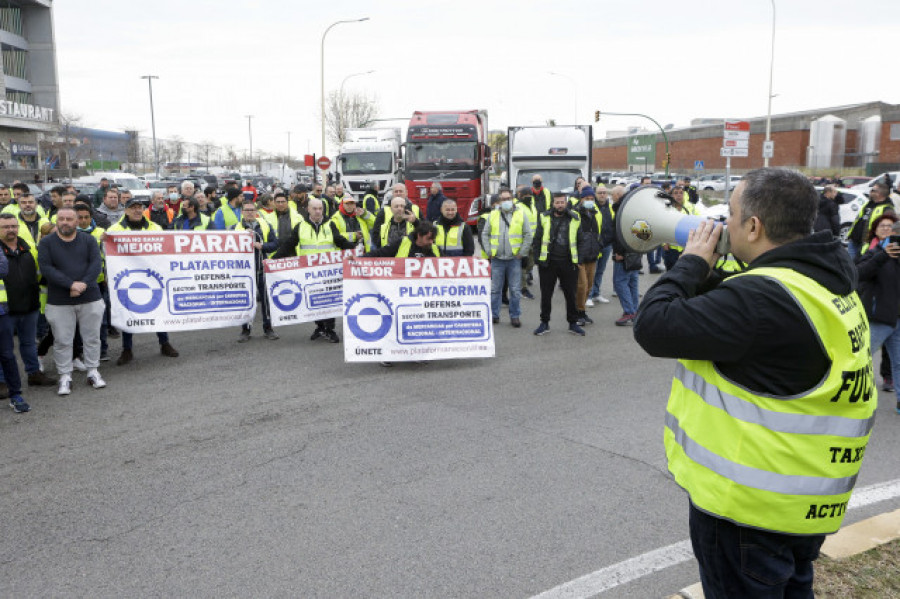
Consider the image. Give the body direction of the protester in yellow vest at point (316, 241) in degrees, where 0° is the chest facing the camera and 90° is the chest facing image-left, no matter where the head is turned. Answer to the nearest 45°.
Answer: approximately 0°

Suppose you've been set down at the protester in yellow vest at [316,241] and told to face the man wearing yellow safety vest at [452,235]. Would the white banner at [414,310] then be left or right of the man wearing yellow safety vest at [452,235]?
right

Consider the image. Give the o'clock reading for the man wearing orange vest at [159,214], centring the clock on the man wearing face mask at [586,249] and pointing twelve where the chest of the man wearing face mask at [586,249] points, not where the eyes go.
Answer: the man wearing orange vest at [159,214] is roughly at 3 o'clock from the man wearing face mask at [586,249].

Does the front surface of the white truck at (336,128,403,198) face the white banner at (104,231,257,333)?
yes

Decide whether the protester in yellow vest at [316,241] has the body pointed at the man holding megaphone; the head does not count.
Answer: yes

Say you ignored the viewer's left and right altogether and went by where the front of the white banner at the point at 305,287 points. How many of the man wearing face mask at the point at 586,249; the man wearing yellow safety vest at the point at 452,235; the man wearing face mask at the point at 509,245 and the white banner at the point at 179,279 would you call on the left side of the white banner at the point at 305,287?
3

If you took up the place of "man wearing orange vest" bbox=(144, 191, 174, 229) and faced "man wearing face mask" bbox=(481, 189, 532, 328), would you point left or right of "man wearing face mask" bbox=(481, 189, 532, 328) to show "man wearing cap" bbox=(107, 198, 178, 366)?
right

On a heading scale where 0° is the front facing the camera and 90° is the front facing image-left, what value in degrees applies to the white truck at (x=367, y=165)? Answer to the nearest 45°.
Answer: approximately 0°
